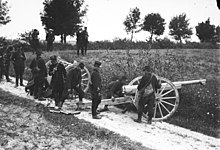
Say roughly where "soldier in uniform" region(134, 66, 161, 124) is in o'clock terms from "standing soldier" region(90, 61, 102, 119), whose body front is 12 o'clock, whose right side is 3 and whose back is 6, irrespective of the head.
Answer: The soldier in uniform is roughly at 12 o'clock from the standing soldier.

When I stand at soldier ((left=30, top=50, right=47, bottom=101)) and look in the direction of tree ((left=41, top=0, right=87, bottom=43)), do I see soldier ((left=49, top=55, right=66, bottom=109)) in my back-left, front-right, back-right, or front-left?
back-right

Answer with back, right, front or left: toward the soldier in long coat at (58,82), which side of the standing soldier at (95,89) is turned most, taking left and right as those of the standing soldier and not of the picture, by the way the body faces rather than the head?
back

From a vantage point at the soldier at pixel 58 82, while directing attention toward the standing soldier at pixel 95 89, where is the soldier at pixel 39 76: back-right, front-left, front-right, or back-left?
back-left
